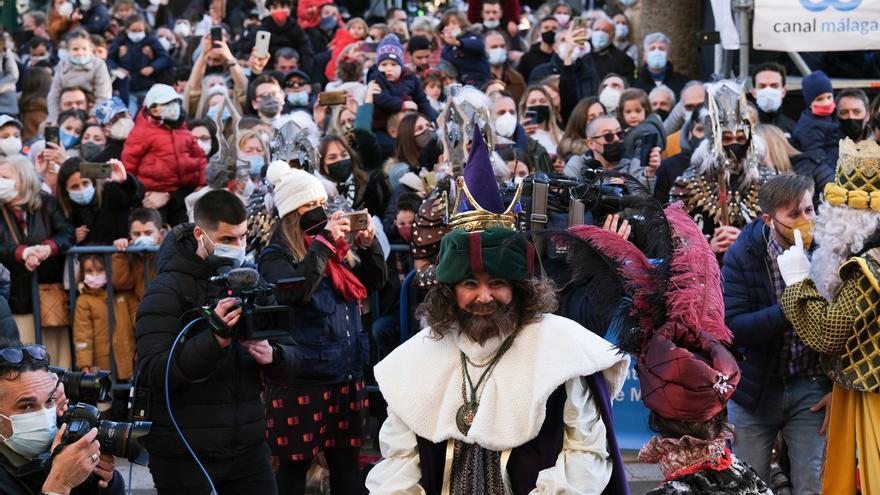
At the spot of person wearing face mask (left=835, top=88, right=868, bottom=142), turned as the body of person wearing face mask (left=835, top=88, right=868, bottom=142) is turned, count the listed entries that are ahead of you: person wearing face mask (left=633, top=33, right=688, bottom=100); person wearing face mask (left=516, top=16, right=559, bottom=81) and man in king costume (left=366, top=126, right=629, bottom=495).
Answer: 1

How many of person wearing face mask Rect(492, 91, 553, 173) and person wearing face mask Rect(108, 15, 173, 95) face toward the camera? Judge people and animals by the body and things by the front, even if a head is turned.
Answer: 2

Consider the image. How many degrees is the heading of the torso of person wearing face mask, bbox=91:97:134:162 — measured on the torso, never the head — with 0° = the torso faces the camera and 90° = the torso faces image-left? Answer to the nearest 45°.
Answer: approximately 315°

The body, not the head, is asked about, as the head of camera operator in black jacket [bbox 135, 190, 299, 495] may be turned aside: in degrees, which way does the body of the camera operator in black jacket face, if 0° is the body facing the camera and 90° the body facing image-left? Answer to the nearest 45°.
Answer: approximately 315°

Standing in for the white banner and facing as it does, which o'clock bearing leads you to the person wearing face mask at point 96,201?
The person wearing face mask is roughly at 2 o'clock from the white banner.

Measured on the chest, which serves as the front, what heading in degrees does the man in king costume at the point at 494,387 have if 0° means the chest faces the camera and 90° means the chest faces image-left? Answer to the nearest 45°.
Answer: approximately 0°
